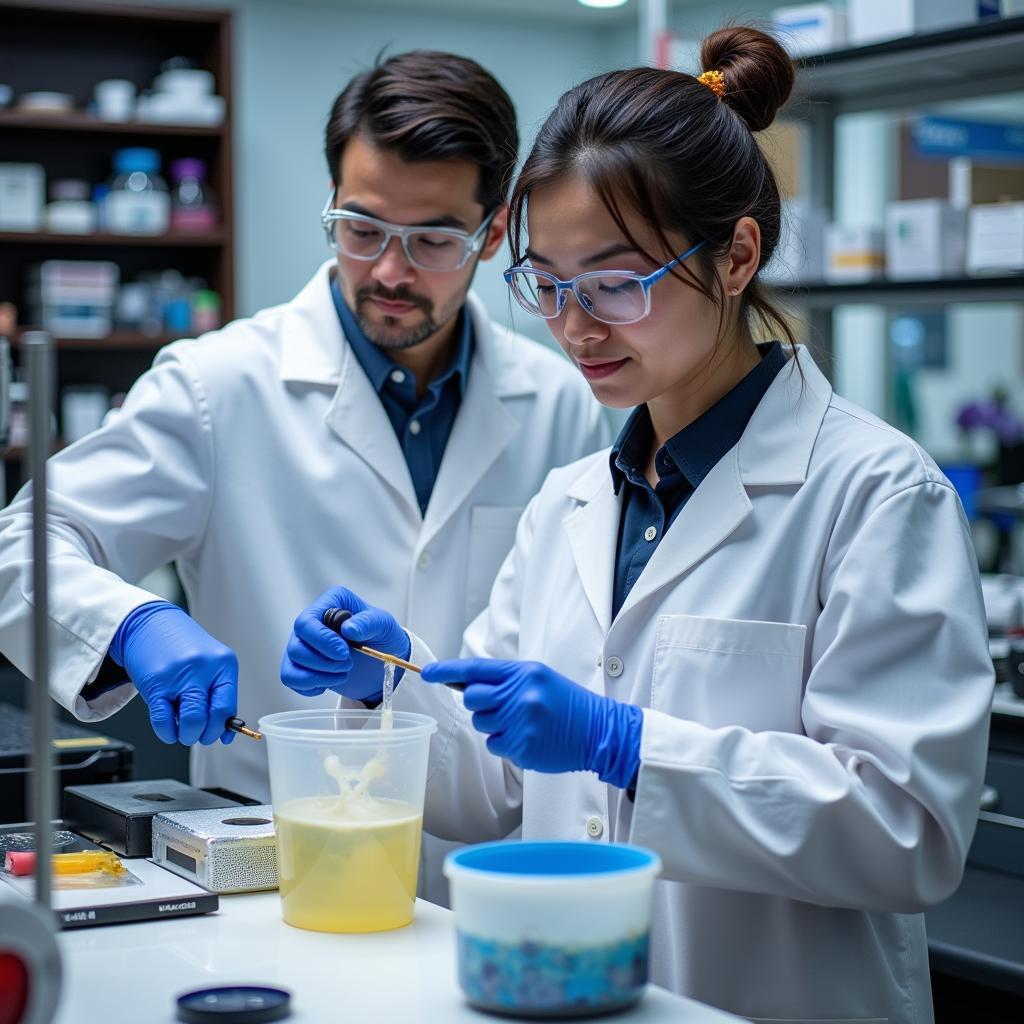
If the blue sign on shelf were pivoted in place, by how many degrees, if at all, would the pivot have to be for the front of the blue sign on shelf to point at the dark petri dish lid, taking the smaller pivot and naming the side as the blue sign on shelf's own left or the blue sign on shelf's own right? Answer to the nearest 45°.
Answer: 0° — it already faces it

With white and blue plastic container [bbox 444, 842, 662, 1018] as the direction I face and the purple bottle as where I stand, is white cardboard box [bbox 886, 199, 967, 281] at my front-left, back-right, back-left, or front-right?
front-left

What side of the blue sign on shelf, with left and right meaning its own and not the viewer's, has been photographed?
front

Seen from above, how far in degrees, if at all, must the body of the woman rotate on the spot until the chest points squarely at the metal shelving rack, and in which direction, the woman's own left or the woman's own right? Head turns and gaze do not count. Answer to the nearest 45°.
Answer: approximately 135° to the woman's own right

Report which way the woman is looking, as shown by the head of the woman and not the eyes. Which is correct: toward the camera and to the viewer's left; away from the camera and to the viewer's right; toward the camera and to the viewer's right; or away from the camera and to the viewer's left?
toward the camera and to the viewer's left

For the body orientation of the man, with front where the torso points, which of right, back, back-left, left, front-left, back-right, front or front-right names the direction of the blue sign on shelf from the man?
back-left

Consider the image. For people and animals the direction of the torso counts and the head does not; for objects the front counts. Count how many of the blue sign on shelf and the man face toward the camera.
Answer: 2
